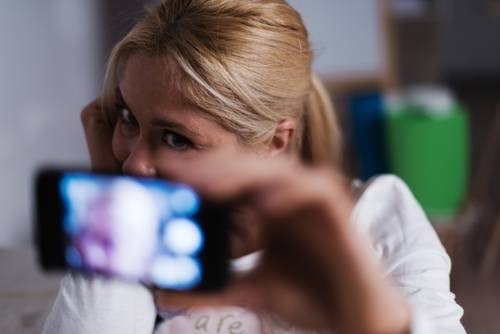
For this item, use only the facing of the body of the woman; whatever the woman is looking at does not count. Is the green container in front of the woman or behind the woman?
behind

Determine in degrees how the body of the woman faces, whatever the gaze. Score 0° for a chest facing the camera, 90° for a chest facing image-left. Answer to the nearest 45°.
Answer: approximately 45°

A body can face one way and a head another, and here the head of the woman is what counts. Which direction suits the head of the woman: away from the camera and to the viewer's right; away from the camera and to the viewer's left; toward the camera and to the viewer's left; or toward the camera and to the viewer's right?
toward the camera and to the viewer's left
